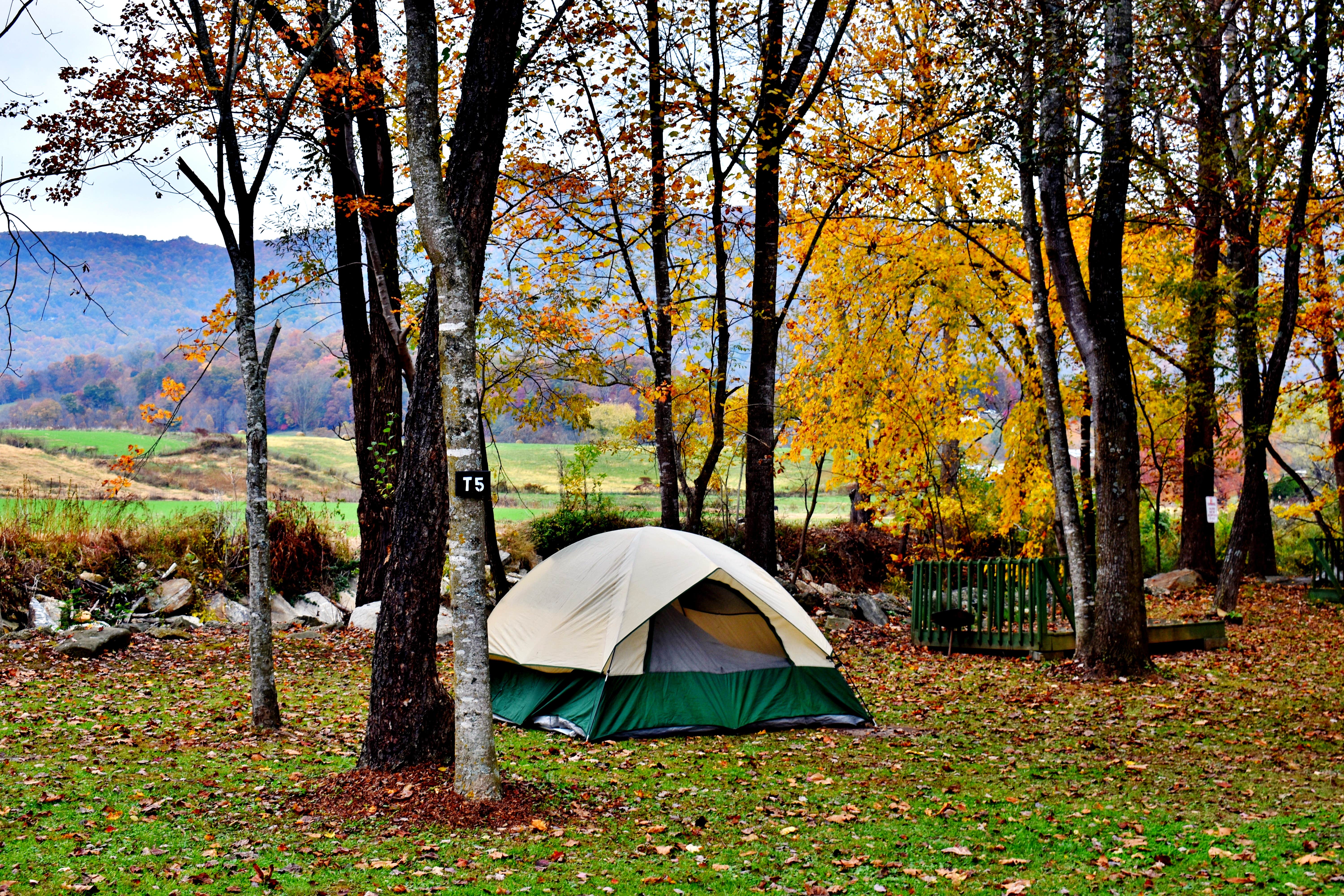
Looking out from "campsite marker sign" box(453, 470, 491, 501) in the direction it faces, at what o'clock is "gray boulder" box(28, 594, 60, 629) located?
The gray boulder is roughly at 5 o'clock from the campsite marker sign.

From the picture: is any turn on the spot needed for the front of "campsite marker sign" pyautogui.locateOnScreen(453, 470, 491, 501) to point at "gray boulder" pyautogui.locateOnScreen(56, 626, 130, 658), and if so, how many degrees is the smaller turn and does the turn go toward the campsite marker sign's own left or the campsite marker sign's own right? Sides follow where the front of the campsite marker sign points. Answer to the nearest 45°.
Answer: approximately 135° to the campsite marker sign's own right

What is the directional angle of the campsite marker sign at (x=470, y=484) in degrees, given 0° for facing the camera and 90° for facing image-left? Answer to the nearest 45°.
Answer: approximately 0°

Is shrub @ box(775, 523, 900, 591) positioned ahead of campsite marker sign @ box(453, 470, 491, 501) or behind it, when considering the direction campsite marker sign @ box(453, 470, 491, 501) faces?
behind

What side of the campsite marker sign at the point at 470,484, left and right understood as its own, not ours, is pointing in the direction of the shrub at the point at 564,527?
back

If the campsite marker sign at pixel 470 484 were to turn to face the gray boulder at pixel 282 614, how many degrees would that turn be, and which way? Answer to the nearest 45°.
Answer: approximately 180°
